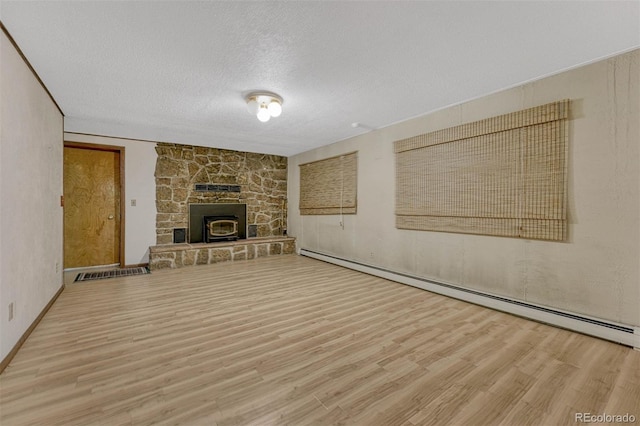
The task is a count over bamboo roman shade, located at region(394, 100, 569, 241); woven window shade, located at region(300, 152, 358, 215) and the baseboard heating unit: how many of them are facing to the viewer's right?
0

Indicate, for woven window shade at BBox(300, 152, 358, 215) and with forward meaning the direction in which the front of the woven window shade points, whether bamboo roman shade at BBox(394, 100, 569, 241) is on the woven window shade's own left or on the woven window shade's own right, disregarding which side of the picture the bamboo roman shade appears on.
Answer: on the woven window shade's own left

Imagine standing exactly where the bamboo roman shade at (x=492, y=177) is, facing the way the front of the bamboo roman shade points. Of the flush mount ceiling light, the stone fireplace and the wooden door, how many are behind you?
0

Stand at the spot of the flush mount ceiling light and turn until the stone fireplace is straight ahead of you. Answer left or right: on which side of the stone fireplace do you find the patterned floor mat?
left

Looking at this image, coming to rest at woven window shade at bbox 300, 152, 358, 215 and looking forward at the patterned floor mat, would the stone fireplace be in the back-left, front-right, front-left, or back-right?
front-right

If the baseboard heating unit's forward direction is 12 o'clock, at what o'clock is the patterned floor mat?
The patterned floor mat is roughly at 1 o'clock from the baseboard heating unit.

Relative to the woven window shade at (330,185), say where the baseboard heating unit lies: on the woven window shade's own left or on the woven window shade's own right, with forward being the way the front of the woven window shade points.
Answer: on the woven window shade's own left

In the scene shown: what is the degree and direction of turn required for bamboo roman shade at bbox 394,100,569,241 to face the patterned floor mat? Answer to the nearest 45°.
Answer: approximately 45° to its right

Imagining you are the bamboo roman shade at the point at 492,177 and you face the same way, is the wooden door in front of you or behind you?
in front

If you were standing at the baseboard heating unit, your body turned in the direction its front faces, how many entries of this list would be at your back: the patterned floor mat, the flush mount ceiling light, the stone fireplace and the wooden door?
0

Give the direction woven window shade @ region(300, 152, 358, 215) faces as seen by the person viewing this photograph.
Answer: facing the viewer and to the left of the viewer

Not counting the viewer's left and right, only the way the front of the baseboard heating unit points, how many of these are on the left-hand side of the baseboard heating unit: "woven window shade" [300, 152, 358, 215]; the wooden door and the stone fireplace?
0

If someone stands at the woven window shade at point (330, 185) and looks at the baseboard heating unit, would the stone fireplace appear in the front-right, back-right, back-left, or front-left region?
back-right

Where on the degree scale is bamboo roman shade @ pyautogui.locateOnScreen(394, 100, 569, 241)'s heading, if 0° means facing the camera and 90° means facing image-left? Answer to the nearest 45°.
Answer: approximately 45°

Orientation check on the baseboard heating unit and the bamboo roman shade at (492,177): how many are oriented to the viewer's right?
0

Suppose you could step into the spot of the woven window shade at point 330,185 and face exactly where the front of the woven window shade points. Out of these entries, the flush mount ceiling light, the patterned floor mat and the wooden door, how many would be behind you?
0

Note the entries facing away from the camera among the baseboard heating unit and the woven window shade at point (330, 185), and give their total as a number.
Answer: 0

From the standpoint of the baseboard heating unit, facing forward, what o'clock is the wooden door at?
The wooden door is roughly at 1 o'clock from the baseboard heating unit.

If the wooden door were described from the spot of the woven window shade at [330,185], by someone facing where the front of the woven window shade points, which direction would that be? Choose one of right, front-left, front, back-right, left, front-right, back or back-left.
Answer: front-right

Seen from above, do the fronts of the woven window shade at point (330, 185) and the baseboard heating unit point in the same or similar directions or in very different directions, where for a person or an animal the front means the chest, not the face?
same or similar directions
